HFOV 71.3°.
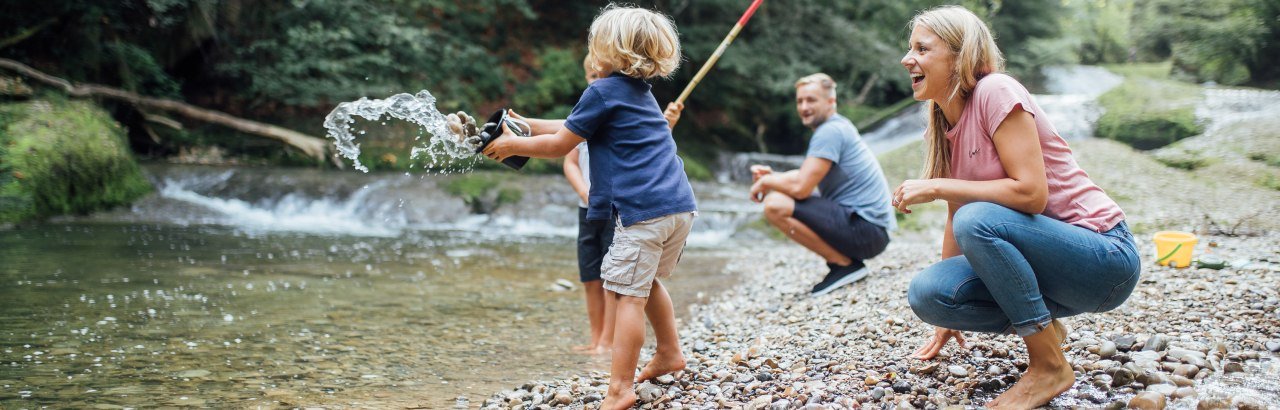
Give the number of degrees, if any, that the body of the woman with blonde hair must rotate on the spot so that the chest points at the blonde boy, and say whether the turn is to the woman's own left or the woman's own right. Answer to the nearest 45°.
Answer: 0° — they already face them

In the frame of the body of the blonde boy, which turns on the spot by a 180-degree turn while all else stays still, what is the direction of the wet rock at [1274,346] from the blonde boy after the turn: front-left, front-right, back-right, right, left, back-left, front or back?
front-left

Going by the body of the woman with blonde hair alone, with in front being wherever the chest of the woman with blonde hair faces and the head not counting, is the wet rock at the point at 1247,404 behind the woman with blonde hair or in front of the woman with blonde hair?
behind

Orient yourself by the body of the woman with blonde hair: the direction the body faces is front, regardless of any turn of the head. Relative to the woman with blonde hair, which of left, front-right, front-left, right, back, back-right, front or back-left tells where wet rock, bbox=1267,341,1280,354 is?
back-right

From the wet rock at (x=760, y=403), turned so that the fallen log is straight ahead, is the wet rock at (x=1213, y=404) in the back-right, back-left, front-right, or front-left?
back-right

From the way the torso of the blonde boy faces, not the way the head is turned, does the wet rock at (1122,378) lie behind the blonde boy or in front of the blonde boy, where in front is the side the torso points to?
behind

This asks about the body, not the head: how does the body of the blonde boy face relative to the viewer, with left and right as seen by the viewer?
facing away from the viewer and to the left of the viewer

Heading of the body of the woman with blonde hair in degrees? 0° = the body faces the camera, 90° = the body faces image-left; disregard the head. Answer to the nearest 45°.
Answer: approximately 90°

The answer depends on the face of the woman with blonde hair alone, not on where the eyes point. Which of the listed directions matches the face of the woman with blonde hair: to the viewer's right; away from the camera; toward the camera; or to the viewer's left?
to the viewer's left

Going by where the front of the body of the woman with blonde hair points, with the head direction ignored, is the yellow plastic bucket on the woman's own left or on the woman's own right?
on the woman's own right

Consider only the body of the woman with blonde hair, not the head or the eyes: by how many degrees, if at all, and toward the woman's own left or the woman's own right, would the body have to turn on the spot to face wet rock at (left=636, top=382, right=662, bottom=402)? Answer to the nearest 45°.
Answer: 0° — they already face it
